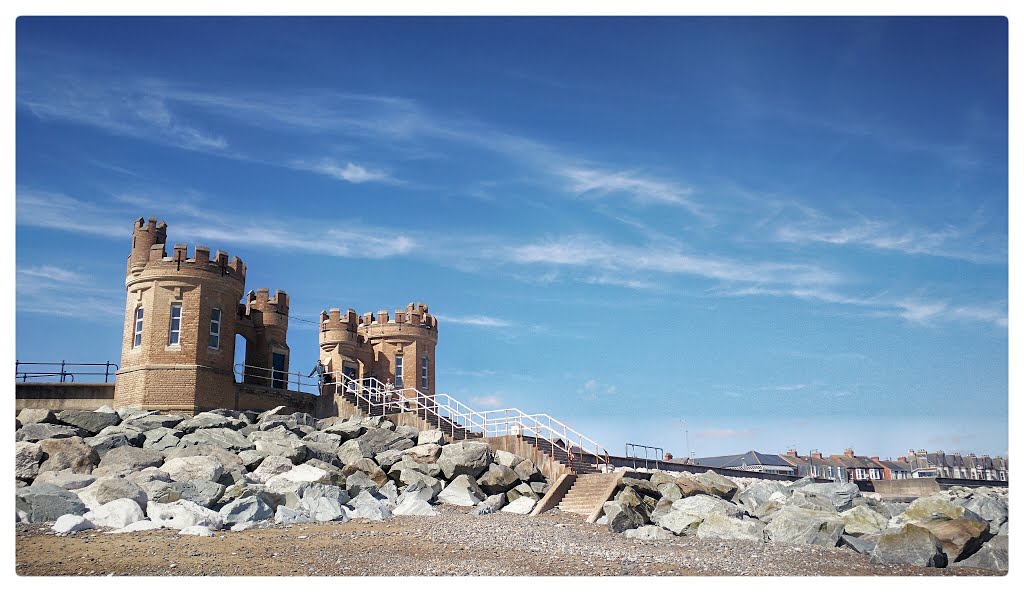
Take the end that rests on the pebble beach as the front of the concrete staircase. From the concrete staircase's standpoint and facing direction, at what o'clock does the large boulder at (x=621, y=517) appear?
The large boulder is roughly at 10 o'clock from the concrete staircase.

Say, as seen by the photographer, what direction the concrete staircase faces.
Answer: facing the viewer and to the left of the viewer

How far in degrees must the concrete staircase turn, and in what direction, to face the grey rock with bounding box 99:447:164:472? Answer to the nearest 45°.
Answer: approximately 45° to its right

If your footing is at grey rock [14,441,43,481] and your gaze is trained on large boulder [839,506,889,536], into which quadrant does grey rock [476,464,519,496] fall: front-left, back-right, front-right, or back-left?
front-left

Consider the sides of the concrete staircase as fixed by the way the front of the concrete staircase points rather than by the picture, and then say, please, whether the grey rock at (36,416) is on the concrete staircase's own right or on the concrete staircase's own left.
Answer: on the concrete staircase's own right

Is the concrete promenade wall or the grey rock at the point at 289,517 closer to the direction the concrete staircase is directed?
the grey rock

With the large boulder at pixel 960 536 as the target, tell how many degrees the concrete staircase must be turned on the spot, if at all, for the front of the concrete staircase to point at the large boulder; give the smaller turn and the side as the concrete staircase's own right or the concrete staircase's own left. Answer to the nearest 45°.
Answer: approximately 90° to the concrete staircase's own left
